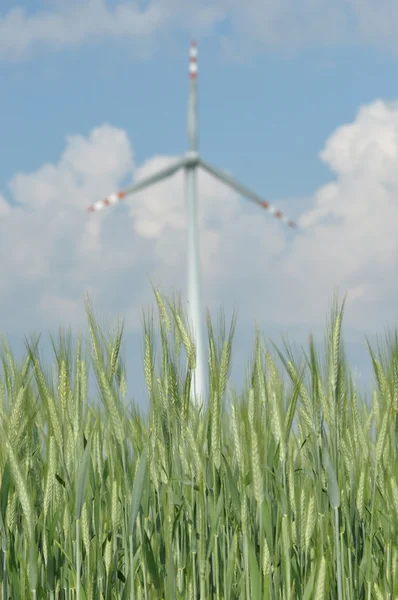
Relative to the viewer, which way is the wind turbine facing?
toward the camera
